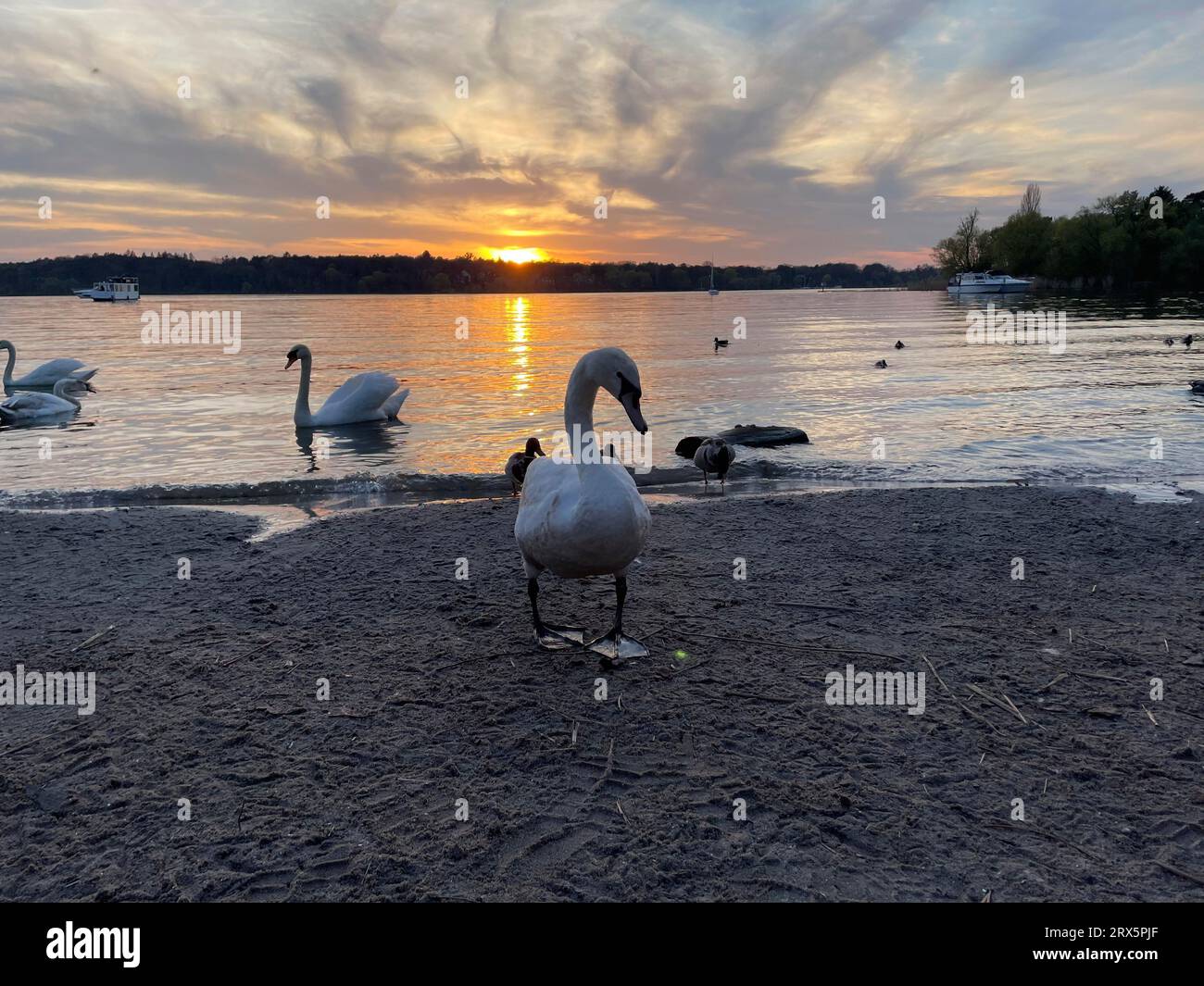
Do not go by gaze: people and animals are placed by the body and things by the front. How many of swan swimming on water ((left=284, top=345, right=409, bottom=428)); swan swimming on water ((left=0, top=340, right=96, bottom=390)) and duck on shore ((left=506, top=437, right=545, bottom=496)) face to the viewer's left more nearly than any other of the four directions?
2

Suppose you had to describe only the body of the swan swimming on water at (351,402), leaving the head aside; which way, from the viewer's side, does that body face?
to the viewer's left

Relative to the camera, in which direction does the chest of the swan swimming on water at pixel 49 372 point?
to the viewer's left

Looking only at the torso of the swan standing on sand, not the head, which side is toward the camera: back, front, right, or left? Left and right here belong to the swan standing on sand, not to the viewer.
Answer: front

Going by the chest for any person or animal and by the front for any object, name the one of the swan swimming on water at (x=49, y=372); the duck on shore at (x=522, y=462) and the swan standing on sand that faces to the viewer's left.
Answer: the swan swimming on water

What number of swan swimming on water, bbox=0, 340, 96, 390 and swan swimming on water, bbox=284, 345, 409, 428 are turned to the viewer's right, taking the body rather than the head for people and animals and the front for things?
0

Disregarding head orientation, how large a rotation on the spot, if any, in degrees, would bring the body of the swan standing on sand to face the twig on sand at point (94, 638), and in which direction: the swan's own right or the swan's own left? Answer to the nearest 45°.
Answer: approximately 90° to the swan's own right

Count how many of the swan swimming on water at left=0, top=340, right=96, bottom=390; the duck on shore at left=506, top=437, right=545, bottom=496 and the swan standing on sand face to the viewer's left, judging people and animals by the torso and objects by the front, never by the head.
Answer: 1

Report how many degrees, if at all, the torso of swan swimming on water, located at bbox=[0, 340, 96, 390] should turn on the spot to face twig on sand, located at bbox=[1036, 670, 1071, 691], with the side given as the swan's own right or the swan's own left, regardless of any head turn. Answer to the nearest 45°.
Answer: approximately 90° to the swan's own left

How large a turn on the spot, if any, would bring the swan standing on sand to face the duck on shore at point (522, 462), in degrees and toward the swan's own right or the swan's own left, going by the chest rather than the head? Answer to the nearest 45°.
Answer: approximately 180°

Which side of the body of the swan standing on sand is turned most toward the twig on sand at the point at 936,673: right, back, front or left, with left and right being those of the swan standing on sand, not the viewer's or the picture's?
left

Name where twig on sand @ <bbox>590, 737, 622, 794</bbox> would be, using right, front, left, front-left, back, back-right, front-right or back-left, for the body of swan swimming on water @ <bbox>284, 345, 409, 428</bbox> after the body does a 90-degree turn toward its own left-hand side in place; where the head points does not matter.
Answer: front

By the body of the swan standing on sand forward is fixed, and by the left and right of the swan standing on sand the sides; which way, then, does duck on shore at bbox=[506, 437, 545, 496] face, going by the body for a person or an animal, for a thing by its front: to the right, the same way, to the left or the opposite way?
to the left

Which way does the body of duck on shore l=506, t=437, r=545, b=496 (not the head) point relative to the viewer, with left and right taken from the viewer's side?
facing to the right of the viewer
